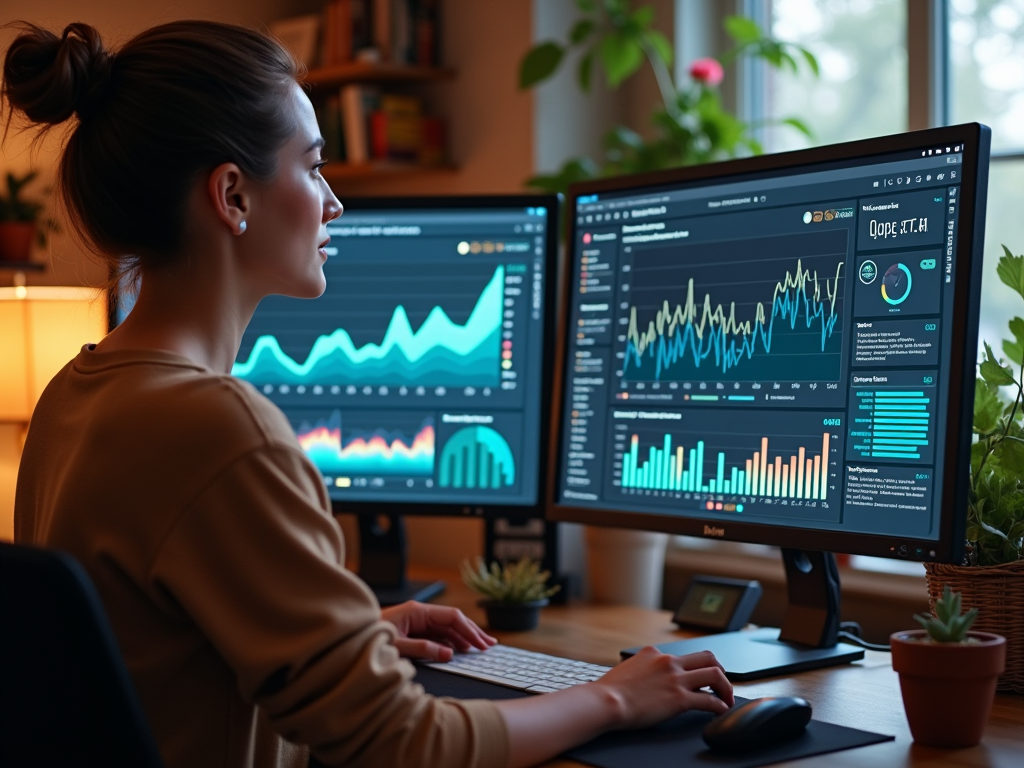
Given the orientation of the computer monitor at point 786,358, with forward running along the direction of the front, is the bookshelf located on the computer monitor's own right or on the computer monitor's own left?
on the computer monitor's own right

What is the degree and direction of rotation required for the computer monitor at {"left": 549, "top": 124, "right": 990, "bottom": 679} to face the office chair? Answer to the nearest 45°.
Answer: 0° — it already faces it

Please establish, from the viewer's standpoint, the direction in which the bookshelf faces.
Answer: facing the viewer

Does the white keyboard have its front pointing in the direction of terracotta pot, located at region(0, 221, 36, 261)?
no

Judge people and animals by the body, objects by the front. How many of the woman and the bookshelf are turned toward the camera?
1

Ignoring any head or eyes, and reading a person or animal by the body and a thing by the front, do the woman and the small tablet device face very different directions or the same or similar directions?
very different directions

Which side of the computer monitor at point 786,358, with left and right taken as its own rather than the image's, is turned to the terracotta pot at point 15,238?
right

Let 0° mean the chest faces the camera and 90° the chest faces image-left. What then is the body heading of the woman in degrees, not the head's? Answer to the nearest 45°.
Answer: approximately 225°

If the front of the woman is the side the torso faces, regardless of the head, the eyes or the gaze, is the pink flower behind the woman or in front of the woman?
in front

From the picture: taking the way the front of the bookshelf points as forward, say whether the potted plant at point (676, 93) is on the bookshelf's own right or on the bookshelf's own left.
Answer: on the bookshelf's own left

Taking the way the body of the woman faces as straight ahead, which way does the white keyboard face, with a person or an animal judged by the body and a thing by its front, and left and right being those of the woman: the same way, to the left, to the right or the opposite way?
the opposite way

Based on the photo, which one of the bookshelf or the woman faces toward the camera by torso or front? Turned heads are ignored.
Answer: the bookshelf

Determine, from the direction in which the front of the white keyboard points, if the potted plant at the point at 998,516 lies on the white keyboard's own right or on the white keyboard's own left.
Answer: on the white keyboard's own left

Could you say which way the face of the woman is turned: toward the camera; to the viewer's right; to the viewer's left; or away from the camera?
to the viewer's right

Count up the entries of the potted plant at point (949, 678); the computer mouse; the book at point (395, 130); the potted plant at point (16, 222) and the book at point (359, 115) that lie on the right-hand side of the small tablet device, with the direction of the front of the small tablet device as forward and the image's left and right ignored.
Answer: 3

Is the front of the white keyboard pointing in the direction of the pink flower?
no

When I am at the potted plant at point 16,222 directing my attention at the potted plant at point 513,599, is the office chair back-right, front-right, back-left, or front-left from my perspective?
front-right

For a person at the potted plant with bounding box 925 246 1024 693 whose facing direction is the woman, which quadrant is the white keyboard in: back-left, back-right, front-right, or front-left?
front-right

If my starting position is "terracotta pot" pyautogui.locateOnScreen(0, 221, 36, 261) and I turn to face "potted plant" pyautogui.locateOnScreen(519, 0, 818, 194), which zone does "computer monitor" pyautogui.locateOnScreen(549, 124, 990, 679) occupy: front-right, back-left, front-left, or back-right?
front-right

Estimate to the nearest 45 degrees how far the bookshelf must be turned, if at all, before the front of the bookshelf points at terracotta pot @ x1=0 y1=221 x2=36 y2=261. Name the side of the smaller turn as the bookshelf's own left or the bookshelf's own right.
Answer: approximately 90° to the bookshelf's own right
